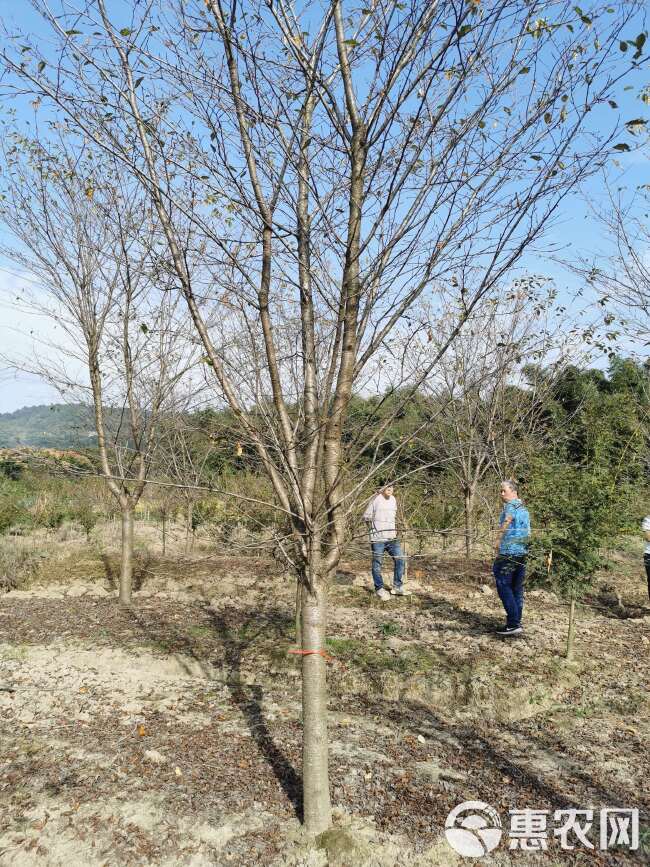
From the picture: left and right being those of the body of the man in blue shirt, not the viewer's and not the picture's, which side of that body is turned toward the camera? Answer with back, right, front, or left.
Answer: left

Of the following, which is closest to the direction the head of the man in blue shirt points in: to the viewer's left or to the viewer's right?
to the viewer's left
